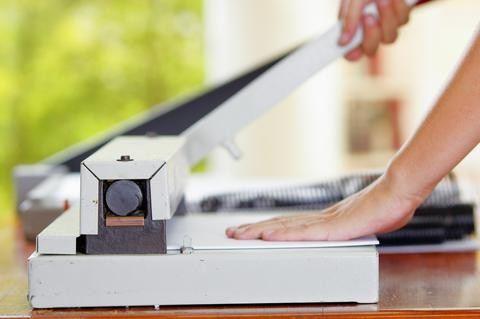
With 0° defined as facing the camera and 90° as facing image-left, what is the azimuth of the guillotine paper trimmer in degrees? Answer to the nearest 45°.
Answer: approximately 270°
